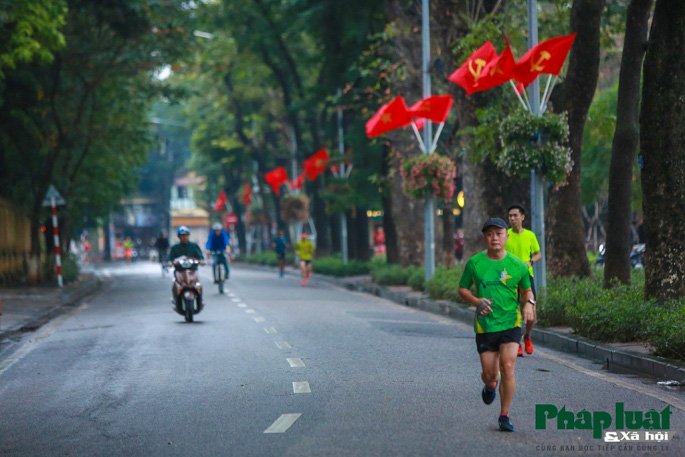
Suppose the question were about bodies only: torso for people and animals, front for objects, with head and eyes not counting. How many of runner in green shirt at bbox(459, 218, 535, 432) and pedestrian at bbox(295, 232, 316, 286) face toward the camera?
2

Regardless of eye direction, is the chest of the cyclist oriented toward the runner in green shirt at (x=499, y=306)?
yes

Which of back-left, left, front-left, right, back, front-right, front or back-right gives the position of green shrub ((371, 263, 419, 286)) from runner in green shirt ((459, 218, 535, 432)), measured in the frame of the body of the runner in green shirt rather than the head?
back

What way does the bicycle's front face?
toward the camera

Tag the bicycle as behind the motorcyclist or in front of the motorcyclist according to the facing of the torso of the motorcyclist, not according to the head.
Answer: behind

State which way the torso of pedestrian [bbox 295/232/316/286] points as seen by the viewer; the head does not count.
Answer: toward the camera

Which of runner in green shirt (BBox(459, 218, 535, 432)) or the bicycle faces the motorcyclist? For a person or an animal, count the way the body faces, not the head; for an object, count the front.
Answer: the bicycle

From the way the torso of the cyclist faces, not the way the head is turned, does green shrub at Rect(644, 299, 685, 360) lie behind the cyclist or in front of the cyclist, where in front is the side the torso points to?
in front

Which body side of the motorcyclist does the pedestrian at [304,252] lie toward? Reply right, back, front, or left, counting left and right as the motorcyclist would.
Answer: back

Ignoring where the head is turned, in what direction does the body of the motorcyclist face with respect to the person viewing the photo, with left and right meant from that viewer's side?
facing the viewer
